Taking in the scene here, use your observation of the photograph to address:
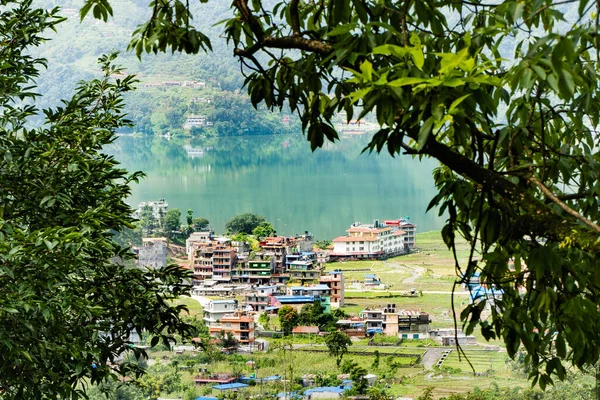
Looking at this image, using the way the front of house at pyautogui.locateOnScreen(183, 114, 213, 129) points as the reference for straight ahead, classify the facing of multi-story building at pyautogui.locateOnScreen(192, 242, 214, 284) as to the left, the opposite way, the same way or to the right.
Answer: the same way

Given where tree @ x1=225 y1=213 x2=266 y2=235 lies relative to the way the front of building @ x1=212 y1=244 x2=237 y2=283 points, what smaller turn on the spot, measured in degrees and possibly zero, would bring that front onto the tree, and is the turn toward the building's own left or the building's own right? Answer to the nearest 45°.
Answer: approximately 180°

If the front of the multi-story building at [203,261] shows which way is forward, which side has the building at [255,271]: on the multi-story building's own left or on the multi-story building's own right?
on the multi-story building's own left

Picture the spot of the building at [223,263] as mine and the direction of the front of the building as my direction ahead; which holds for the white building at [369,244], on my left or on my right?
on my left

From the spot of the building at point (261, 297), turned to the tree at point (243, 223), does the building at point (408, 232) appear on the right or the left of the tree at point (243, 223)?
right

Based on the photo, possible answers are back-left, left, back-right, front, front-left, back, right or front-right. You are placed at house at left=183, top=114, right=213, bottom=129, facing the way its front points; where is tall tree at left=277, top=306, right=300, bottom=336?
front

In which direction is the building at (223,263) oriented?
toward the camera

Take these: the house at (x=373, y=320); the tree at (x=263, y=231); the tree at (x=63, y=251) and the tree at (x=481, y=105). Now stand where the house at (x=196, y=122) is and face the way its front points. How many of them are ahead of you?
4

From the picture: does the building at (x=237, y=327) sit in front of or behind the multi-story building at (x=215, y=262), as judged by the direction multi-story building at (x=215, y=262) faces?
in front

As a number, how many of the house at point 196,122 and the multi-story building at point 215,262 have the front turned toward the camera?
2

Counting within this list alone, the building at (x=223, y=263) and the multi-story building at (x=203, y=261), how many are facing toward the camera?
2

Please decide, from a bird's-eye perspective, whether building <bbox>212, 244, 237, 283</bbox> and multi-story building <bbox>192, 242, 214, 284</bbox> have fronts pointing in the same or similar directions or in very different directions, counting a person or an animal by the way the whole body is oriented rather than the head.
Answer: same or similar directions

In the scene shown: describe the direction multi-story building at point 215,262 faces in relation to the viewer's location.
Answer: facing the viewer

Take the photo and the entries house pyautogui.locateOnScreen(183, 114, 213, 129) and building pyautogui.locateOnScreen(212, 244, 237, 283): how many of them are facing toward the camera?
2

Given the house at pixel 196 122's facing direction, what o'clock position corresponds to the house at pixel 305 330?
the house at pixel 305 330 is roughly at 12 o'clock from the house at pixel 196 122.

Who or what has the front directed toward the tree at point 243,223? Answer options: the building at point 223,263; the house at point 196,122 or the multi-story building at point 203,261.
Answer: the house

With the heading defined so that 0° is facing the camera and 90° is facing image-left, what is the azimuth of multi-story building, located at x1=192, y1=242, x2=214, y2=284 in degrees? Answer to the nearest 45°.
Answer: approximately 0°

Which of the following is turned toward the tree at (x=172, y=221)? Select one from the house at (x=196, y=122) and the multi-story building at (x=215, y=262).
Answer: the house

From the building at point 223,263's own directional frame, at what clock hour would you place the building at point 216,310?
the building at point 216,310 is roughly at 12 o'clock from the building at point 223,263.

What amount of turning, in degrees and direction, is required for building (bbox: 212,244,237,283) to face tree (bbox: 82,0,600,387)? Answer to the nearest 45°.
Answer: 0° — it already faces it

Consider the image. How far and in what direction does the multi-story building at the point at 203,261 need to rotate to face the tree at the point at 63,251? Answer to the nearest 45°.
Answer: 0° — it already faces it

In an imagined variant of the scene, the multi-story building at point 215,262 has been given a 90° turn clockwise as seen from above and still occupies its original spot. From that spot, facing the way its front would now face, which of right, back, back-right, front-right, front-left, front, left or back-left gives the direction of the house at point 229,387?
left
